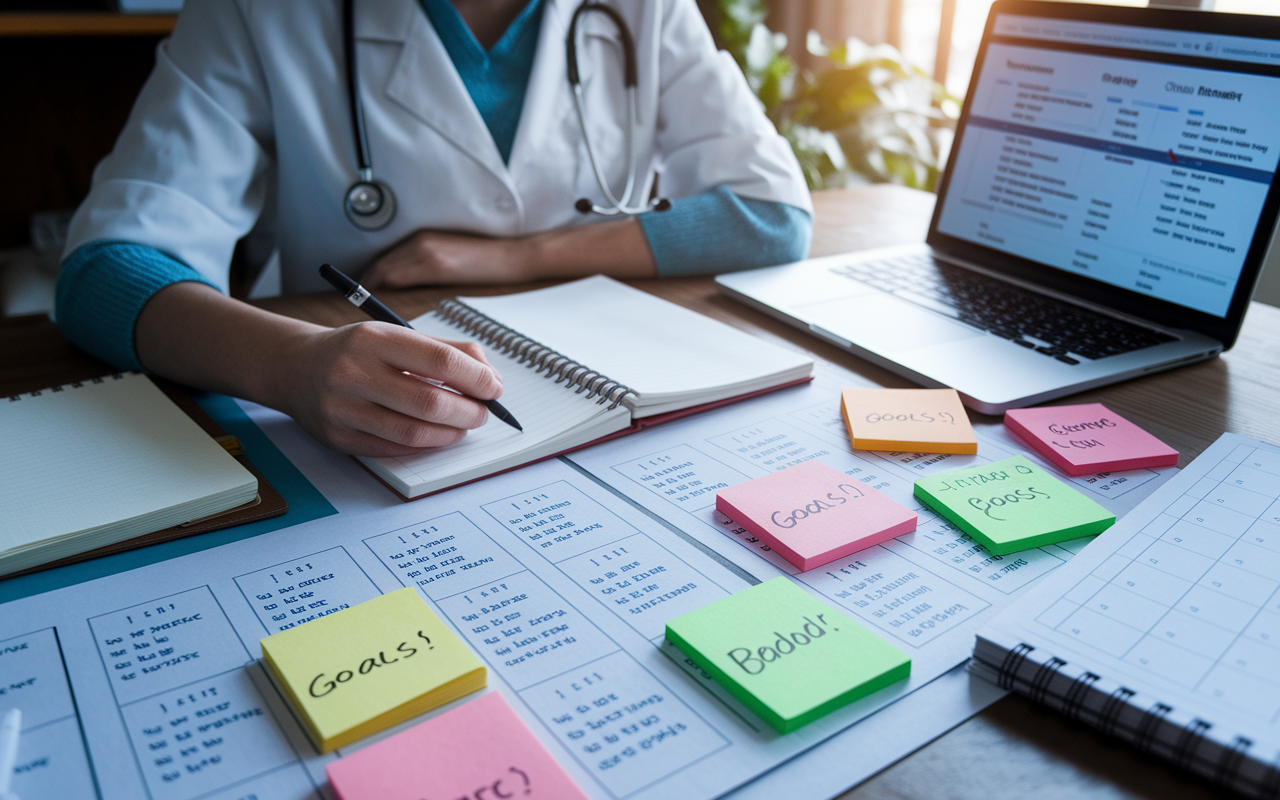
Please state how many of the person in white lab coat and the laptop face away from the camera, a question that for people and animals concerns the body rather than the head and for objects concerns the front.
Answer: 0

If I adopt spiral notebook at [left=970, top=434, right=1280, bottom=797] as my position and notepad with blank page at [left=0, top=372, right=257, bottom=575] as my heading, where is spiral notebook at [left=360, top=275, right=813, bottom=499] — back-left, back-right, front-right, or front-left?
front-right

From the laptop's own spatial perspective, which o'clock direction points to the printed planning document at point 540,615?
The printed planning document is roughly at 11 o'clock from the laptop.

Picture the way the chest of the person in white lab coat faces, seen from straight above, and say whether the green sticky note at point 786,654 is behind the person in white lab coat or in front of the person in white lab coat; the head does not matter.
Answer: in front

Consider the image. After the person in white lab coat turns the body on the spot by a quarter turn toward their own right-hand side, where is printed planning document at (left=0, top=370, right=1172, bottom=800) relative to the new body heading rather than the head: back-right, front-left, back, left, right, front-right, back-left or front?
left

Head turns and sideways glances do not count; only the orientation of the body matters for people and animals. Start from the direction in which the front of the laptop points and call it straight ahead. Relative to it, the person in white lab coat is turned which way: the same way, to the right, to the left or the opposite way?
to the left

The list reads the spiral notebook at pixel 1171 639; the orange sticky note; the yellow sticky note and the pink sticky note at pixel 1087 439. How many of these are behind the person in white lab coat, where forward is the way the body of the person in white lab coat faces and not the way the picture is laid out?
0

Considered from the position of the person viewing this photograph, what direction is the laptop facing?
facing the viewer and to the left of the viewer

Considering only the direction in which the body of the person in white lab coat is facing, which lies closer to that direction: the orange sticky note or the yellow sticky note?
the yellow sticky note

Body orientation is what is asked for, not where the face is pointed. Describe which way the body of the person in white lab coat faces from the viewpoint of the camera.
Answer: toward the camera

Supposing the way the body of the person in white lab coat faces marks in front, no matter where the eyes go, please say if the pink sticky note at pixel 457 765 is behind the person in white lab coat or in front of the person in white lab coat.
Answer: in front

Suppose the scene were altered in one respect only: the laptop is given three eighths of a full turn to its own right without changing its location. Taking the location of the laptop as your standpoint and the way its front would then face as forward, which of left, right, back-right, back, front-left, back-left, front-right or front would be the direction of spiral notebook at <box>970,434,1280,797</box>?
back

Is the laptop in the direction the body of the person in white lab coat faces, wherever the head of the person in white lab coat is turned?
no

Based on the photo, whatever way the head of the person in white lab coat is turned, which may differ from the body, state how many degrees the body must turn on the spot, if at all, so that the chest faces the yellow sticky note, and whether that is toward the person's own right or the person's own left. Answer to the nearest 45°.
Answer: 0° — they already face it
